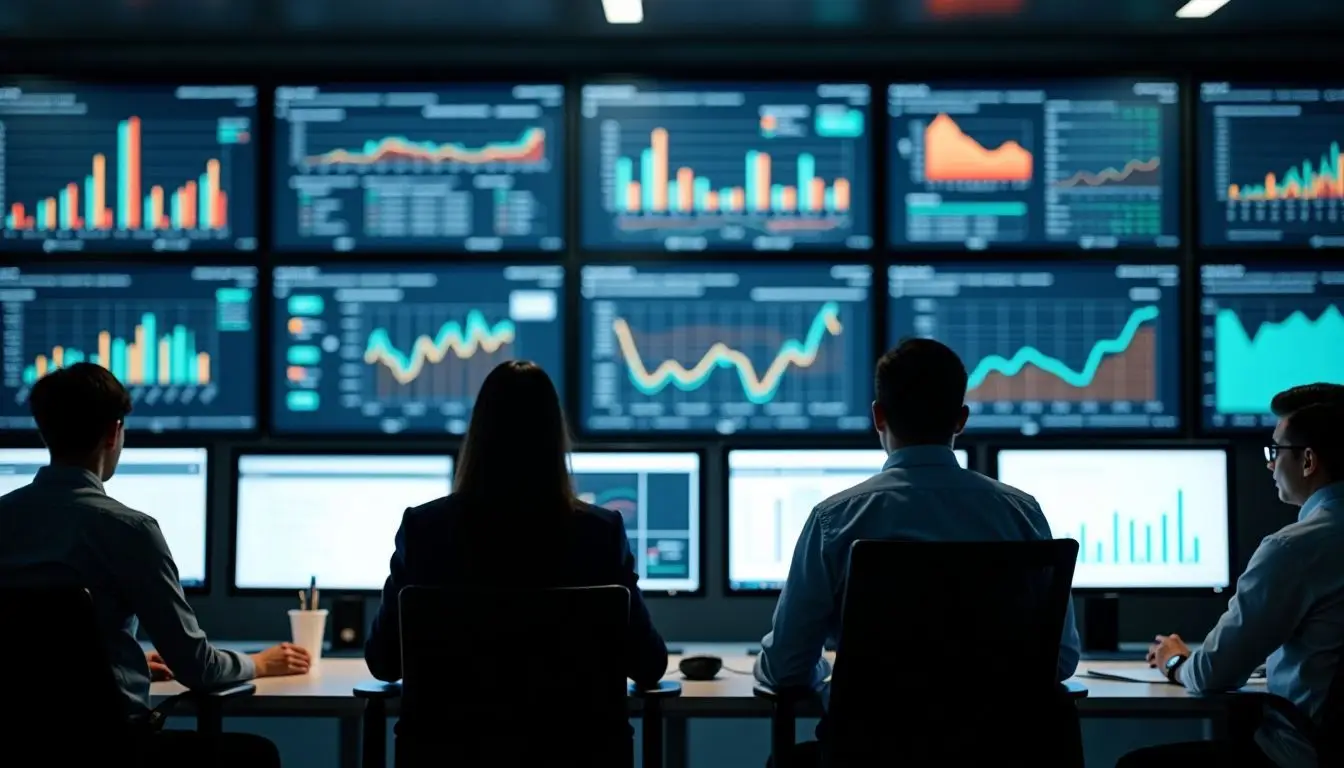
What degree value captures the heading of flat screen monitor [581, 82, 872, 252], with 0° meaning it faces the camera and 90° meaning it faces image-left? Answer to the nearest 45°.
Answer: approximately 0°

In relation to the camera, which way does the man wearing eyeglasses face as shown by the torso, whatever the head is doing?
to the viewer's left

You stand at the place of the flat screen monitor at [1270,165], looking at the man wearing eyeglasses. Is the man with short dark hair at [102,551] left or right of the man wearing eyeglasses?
right

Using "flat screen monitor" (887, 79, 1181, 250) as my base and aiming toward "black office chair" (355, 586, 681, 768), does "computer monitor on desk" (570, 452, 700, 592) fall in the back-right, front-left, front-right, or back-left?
front-right

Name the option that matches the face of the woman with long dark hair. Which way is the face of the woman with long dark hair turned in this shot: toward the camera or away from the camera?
away from the camera

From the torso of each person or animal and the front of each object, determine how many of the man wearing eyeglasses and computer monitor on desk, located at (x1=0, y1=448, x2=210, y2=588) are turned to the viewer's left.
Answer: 1

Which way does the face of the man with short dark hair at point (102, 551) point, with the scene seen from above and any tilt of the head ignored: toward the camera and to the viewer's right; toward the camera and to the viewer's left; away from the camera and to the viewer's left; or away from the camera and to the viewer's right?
away from the camera and to the viewer's right

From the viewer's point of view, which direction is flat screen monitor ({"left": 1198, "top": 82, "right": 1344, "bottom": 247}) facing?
toward the camera

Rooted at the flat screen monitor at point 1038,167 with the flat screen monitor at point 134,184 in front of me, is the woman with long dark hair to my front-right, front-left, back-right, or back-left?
front-left

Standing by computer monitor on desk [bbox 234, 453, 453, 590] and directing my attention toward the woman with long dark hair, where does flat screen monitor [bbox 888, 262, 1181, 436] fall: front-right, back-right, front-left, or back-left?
front-left

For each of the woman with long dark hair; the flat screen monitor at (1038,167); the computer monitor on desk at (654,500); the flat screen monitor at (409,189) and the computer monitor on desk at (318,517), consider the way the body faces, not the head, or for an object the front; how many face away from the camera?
1

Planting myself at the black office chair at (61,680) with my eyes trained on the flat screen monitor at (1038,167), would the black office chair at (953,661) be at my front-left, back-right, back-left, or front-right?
front-right

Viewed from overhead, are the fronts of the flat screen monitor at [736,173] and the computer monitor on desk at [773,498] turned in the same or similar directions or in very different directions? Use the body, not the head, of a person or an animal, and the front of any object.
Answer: same or similar directions

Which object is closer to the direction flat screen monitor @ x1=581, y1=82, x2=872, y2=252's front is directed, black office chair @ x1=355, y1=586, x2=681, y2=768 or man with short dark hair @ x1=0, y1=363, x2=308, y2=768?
the black office chair

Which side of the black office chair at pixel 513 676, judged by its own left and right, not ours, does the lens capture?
back

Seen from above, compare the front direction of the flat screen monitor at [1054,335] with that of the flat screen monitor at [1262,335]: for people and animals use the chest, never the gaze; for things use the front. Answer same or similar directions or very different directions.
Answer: same or similar directions

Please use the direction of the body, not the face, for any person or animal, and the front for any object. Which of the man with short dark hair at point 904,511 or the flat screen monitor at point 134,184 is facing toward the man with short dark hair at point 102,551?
the flat screen monitor

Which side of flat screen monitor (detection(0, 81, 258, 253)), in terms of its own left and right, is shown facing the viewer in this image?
front

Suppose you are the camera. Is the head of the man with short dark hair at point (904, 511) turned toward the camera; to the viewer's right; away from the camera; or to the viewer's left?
away from the camera

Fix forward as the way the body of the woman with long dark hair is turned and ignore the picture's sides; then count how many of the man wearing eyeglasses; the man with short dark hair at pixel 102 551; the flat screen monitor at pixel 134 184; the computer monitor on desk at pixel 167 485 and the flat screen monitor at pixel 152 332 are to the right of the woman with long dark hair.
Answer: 1
